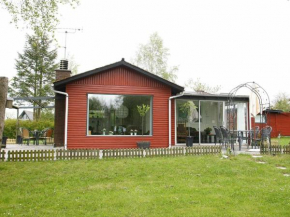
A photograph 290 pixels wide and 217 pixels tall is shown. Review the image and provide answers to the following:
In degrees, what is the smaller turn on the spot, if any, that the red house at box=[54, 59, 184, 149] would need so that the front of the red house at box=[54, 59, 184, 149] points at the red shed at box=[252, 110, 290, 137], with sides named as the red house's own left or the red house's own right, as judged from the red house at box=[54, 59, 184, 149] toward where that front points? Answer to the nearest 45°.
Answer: approximately 135° to the red house's own left

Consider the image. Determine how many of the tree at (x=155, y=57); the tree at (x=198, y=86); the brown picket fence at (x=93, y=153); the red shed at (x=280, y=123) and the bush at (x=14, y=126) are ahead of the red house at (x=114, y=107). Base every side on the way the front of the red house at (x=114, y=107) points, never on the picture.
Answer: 1

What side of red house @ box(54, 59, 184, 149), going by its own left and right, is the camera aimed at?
front

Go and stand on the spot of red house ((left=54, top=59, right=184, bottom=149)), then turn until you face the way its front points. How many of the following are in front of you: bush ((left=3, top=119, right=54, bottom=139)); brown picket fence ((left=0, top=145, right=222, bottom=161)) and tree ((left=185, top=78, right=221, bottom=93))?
1

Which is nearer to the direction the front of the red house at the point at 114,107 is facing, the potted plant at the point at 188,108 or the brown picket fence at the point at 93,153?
the brown picket fence

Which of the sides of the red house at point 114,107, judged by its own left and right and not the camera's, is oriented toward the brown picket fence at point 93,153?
front

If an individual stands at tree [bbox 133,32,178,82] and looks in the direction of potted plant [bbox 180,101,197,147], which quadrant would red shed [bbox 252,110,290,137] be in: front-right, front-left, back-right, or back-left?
front-left

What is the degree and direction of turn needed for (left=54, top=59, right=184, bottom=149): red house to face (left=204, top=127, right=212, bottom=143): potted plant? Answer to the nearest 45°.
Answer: approximately 135° to its left

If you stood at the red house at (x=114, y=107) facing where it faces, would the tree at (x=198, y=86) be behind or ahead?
behind
